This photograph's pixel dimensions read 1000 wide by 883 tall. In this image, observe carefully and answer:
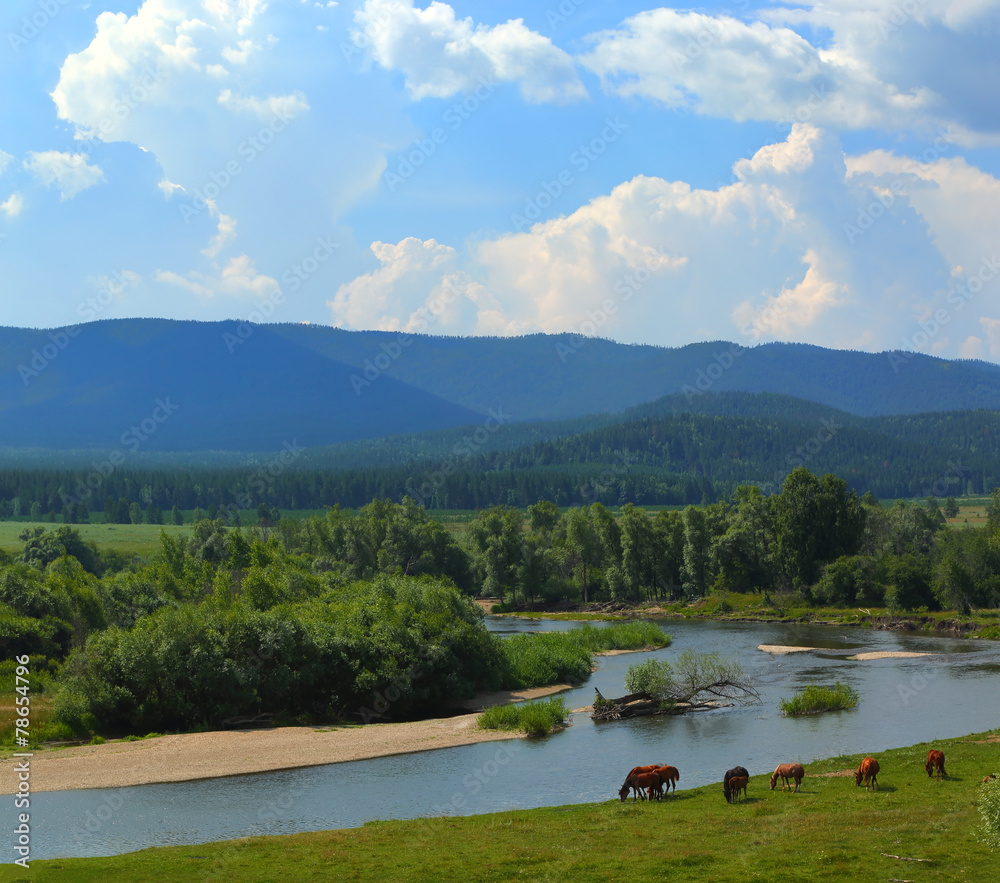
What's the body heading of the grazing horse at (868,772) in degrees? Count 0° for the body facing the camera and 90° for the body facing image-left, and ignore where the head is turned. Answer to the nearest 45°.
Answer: approximately 45°

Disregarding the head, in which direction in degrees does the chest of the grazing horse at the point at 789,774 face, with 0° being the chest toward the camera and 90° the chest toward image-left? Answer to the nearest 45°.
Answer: approximately 90°

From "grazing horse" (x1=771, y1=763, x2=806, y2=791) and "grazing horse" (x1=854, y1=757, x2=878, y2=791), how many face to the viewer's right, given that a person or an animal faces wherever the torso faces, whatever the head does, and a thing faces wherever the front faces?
0

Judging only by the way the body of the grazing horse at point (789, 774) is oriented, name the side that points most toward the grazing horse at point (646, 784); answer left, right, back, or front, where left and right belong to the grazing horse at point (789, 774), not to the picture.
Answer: front
